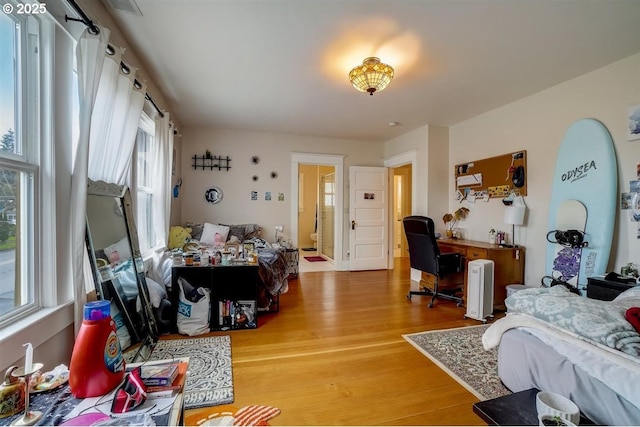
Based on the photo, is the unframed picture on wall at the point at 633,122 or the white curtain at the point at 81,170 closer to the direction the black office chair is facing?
the unframed picture on wall

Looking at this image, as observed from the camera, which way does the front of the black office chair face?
facing away from the viewer and to the right of the viewer

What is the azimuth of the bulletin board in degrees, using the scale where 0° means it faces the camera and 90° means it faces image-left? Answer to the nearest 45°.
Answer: approximately 45°

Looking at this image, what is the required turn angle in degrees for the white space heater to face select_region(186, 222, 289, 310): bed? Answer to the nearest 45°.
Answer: approximately 45° to its right

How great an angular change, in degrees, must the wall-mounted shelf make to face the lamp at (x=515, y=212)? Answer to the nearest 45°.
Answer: approximately 45° to its left

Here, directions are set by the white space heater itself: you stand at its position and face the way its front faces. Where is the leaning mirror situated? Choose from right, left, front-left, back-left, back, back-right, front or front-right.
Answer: front

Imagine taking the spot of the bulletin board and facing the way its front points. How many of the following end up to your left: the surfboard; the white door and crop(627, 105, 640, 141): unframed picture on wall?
2

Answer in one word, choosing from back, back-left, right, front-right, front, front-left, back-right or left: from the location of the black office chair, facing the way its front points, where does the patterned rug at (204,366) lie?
back

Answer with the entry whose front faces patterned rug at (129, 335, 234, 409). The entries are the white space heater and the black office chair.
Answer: the white space heater

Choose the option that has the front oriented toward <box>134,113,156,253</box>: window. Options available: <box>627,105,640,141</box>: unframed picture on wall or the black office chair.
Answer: the unframed picture on wall

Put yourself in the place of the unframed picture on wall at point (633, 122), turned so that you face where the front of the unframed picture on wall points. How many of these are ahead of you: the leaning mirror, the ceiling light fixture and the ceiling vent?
3

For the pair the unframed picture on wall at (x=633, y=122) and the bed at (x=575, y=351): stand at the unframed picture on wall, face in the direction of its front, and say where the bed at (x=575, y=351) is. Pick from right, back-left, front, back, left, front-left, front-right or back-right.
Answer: front-left

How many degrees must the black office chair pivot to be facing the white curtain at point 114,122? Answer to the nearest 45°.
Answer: approximately 180°

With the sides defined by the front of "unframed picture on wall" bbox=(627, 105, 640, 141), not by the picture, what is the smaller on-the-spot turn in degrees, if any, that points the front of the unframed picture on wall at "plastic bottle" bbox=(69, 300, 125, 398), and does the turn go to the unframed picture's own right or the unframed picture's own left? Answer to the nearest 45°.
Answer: approximately 45° to the unframed picture's own left

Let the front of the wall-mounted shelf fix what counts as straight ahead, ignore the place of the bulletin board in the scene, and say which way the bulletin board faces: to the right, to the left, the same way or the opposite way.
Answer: to the right

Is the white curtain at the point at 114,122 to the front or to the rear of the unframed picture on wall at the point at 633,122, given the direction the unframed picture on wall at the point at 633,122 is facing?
to the front

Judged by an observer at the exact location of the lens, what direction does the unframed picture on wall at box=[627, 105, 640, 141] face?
facing the viewer and to the left of the viewer

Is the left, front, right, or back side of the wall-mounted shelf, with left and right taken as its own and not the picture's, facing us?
front

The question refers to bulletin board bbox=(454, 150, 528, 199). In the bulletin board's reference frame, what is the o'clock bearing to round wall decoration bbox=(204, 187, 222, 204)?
The round wall decoration is roughly at 1 o'clock from the bulletin board.

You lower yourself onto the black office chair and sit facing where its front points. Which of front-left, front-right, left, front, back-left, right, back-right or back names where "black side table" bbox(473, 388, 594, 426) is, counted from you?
back-right
